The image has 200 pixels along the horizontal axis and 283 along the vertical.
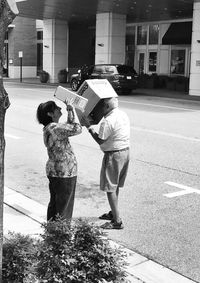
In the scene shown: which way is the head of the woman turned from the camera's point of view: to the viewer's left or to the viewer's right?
to the viewer's right

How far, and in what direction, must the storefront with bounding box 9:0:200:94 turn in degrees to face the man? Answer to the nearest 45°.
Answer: approximately 45° to its left

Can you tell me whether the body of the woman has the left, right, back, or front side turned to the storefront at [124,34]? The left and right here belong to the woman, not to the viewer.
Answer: left

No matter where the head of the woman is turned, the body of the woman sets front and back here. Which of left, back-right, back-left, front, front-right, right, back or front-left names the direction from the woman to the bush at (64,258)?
right

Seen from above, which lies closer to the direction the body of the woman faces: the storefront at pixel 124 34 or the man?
the man

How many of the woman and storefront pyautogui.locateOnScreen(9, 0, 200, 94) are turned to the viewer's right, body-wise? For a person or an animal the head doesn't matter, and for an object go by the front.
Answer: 1

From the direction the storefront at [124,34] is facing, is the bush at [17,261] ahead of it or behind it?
ahead

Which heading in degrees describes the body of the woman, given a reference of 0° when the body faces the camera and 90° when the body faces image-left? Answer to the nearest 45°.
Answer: approximately 270°

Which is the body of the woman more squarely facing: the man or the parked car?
the man

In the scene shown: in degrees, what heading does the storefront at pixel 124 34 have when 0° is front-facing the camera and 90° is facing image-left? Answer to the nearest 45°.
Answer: approximately 45°

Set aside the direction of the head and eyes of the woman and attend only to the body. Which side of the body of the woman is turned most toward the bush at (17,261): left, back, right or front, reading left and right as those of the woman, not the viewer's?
right
